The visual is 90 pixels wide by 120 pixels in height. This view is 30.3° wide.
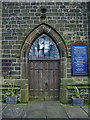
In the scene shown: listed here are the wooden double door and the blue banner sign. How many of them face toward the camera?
2

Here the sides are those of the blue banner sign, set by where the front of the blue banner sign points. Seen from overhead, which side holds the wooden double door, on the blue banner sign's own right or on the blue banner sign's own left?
on the blue banner sign's own right

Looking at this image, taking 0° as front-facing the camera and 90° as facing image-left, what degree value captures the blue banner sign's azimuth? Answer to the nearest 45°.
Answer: approximately 0°

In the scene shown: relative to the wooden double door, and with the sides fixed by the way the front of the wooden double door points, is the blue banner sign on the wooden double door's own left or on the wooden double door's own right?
on the wooden double door's own left

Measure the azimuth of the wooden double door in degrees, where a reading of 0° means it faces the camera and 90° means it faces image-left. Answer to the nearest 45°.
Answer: approximately 0°
